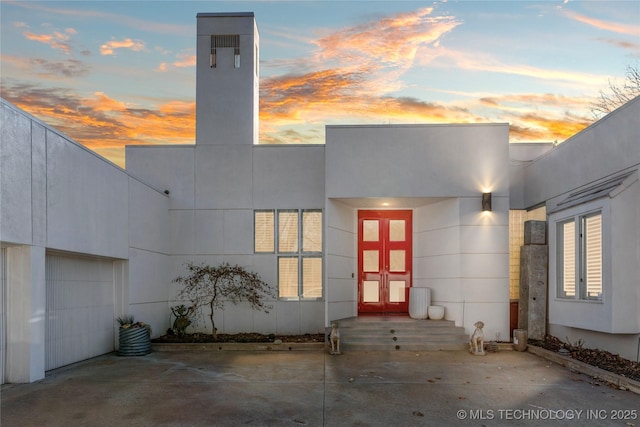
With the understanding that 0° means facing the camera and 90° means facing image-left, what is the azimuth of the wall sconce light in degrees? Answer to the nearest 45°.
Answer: approximately 0°

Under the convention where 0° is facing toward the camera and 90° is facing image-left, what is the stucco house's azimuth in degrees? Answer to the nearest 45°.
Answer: approximately 0°

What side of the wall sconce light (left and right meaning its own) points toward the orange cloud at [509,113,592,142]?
back

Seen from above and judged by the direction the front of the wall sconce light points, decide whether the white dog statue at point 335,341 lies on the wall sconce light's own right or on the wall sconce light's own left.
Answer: on the wall sconce light's own right
